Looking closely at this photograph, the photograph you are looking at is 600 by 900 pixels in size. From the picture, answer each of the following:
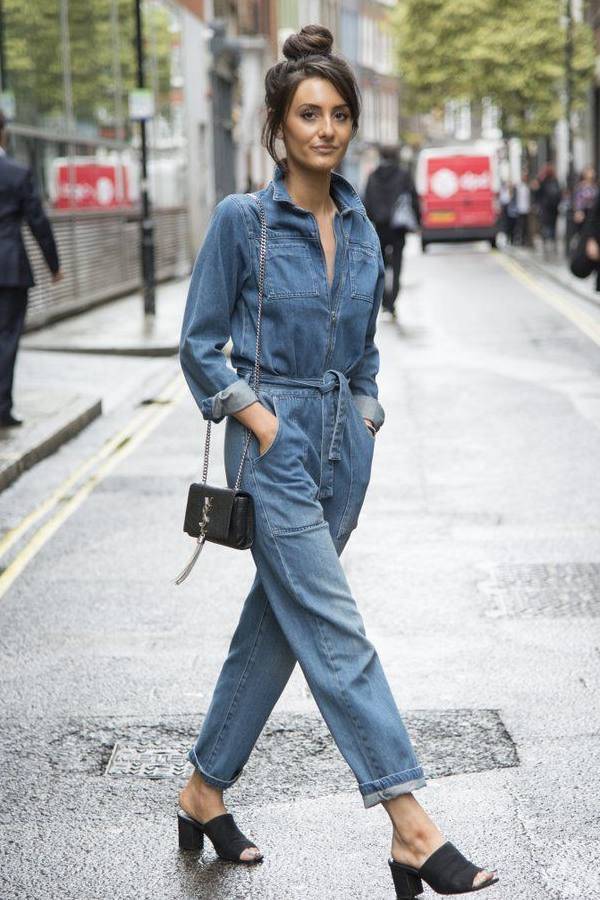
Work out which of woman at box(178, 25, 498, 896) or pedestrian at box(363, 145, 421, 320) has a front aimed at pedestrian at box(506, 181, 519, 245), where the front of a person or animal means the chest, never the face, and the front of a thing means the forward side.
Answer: pedestrian at box(363, 145, 421, 320)

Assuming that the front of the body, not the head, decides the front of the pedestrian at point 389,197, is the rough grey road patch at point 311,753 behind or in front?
behind

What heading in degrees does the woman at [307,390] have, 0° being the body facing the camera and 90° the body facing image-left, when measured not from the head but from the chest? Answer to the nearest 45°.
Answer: approximately 315°

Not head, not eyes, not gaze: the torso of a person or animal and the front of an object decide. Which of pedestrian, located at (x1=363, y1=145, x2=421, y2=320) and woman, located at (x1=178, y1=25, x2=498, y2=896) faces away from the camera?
the pedestrian

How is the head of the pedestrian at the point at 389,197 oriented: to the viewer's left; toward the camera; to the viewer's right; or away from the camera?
away from the camera

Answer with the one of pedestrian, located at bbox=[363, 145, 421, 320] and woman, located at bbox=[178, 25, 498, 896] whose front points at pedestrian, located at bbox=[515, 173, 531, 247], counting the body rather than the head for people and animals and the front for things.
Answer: pedestrian, located at bbox=[363, 145, 421, 320]

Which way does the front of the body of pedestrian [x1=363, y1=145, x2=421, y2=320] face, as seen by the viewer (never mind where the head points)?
away from the camera

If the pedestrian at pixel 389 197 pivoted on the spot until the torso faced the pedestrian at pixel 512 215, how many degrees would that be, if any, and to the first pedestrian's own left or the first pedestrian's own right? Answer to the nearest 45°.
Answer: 0° — they already face them

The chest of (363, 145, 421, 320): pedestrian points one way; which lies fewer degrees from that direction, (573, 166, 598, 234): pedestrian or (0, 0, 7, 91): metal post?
the pedestrian

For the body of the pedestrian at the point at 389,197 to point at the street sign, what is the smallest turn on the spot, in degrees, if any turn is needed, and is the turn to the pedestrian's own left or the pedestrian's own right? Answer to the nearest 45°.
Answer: approximately 90° to the pedestrian's own left

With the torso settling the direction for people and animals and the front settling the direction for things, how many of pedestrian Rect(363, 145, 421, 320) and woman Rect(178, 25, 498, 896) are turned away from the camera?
1

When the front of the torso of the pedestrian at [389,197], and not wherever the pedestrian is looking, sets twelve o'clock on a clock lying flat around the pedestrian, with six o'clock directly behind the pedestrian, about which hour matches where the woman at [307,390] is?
The woman is roughly at 6 o'clock from the pedestrian.

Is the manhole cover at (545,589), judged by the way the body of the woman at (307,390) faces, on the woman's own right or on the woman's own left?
on the woman's own left

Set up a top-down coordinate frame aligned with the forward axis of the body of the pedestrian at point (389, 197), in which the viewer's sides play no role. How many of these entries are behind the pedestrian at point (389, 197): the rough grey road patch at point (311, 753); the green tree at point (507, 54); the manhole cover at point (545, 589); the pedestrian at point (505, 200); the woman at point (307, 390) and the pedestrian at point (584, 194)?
3
